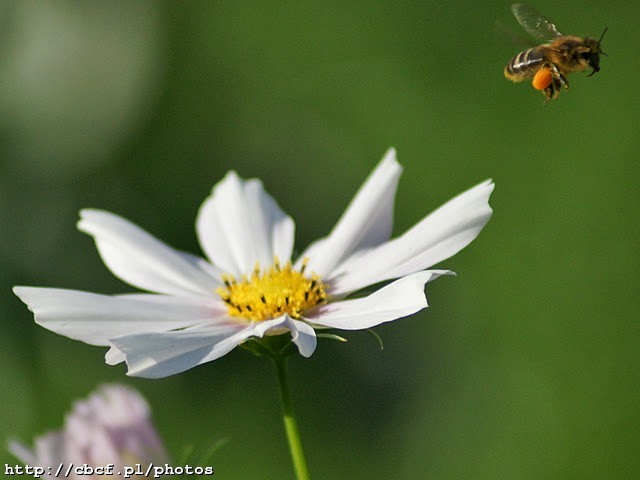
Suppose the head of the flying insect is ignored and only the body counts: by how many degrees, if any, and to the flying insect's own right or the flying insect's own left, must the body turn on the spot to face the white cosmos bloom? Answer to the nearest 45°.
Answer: approximately 135° to the flying insect's own right

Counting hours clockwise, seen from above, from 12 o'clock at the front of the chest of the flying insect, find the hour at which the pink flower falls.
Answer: The pink flower is roughly at 5 o'clock from the flying insect.

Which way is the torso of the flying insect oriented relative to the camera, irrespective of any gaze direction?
to the viewer's right
